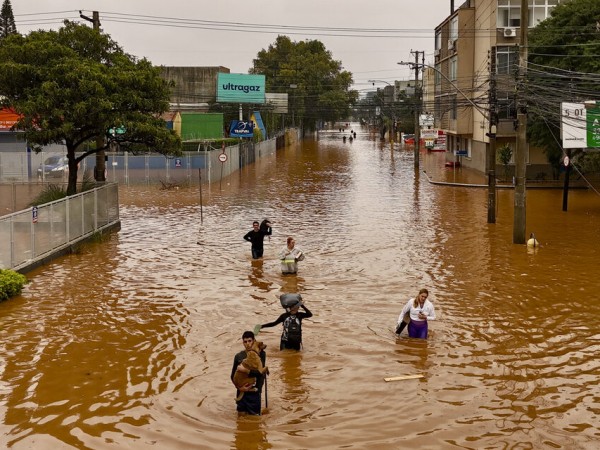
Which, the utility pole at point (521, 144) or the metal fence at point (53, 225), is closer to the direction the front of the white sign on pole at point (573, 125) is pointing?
the utility pole

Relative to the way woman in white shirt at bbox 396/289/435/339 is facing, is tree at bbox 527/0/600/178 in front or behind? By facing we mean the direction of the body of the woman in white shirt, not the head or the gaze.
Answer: behind

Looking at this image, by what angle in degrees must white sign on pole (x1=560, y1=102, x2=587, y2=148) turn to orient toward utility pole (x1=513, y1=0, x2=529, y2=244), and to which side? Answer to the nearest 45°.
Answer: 0° — it already faces it

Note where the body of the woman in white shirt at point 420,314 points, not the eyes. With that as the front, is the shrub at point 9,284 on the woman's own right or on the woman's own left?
on the woman's own right

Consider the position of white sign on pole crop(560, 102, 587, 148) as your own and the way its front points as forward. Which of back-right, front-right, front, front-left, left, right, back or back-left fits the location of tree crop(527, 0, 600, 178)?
back

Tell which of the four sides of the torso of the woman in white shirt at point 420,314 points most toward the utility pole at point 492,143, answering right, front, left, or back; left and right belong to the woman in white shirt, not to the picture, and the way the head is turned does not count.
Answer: back

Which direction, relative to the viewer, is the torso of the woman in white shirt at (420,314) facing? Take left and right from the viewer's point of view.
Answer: facing the viewer

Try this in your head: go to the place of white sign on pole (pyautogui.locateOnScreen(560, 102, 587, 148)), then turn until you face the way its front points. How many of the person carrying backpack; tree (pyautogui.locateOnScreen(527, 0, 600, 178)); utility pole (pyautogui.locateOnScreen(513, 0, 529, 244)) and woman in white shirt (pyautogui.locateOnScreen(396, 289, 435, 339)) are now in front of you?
3

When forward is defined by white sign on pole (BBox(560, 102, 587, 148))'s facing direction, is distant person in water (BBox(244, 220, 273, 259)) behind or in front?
in front

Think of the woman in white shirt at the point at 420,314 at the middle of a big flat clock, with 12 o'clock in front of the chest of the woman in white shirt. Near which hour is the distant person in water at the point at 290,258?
The distant person in water is roughly at 5 o'clock from the woman in white shirt.

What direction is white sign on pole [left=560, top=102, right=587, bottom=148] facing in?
toward the camera

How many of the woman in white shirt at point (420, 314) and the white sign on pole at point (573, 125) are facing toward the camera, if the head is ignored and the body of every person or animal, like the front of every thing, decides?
2

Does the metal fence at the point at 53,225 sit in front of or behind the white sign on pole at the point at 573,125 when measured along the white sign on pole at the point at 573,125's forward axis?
in front

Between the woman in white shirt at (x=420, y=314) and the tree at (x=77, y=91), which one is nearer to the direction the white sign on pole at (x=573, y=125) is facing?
the woman in white shirt

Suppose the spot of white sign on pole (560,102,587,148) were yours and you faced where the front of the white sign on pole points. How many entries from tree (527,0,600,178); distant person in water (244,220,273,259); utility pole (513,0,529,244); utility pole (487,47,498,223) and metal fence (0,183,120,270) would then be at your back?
1

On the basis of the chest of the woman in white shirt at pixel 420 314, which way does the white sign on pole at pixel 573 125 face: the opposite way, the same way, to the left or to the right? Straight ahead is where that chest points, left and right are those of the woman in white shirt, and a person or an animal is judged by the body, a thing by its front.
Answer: the same way
